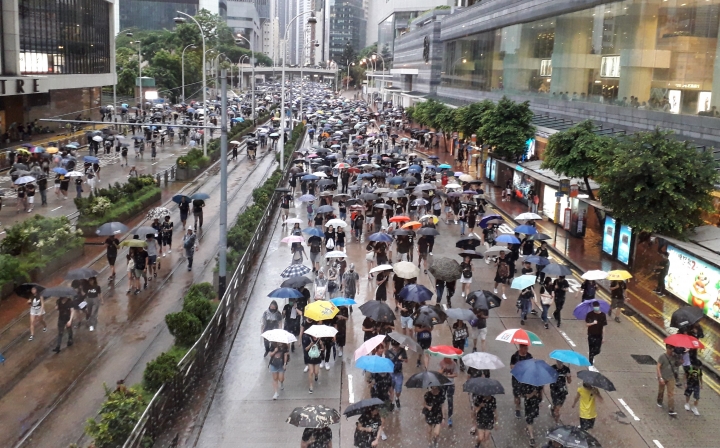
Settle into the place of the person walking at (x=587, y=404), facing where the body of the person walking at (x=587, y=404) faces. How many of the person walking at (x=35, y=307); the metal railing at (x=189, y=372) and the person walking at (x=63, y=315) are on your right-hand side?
3

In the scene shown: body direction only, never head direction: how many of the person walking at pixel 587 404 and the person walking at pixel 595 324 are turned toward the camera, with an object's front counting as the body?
2

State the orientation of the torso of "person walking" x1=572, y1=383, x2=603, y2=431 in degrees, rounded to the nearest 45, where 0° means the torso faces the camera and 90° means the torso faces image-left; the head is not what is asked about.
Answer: approximately 0°

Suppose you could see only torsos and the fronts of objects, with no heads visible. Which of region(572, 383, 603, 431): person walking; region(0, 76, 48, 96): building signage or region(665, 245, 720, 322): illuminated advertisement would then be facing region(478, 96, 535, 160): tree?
the building signage

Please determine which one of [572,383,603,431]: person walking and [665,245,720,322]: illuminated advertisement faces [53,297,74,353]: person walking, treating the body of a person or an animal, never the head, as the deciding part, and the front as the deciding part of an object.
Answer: the illuminated advertisement

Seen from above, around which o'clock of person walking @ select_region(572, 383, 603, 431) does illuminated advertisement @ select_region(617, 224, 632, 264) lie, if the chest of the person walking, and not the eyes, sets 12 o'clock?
The illuminated advertisement is roughly at 6 o'clock from the person walking.

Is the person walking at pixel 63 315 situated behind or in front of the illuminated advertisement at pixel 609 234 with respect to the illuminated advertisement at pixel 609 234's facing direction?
in front

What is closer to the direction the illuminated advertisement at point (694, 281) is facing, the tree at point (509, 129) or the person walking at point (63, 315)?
the person walking

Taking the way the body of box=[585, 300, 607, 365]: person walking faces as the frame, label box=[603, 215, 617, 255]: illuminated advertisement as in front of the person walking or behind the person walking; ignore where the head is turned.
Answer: behind

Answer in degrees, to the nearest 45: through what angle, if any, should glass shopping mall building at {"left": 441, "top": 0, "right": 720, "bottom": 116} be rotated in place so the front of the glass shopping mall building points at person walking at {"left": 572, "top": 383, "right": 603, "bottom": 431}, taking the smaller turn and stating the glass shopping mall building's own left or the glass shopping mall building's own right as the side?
approximately 45° to the glass shopping mall building's own left

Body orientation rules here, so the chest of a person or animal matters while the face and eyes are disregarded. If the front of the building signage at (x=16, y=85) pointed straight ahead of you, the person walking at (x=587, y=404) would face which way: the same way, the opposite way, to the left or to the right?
to the right

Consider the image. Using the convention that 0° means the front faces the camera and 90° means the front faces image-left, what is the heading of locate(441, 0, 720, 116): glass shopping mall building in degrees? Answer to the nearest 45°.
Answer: approximately 45°

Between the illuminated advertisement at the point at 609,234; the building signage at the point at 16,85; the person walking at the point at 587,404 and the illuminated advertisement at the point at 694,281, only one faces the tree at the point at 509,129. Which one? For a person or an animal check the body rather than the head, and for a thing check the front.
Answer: the building signage

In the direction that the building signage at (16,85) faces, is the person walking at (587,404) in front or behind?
in front
